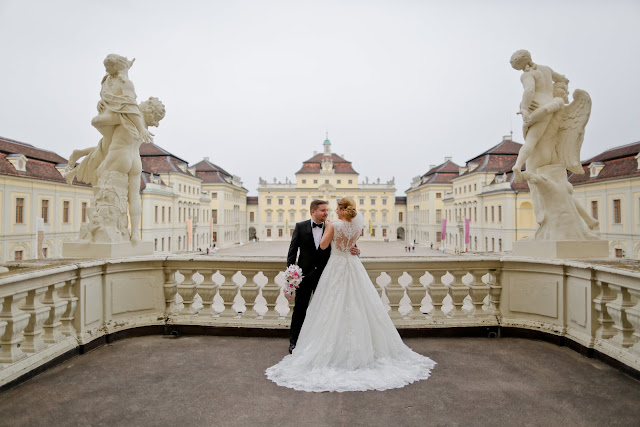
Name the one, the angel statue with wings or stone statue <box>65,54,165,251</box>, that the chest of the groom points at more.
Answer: the angel statue with wings

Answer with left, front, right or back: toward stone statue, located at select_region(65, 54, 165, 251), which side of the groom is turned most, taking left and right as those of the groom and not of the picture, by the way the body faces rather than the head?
back

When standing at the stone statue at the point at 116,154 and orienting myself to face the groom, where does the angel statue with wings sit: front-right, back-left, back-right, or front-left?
front-left

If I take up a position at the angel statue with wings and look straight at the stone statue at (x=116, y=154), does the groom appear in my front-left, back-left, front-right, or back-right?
front-left

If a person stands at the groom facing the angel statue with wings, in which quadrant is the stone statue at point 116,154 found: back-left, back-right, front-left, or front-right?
back-left

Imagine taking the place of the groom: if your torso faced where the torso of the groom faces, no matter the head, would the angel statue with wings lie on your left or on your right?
on your left

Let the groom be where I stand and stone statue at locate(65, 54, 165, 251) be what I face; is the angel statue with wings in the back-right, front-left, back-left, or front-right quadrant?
back-right

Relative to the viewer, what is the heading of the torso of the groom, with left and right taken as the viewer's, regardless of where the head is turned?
facing the viewer and to the right of the viewer

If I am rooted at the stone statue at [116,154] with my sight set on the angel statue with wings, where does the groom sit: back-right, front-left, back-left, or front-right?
front-right
